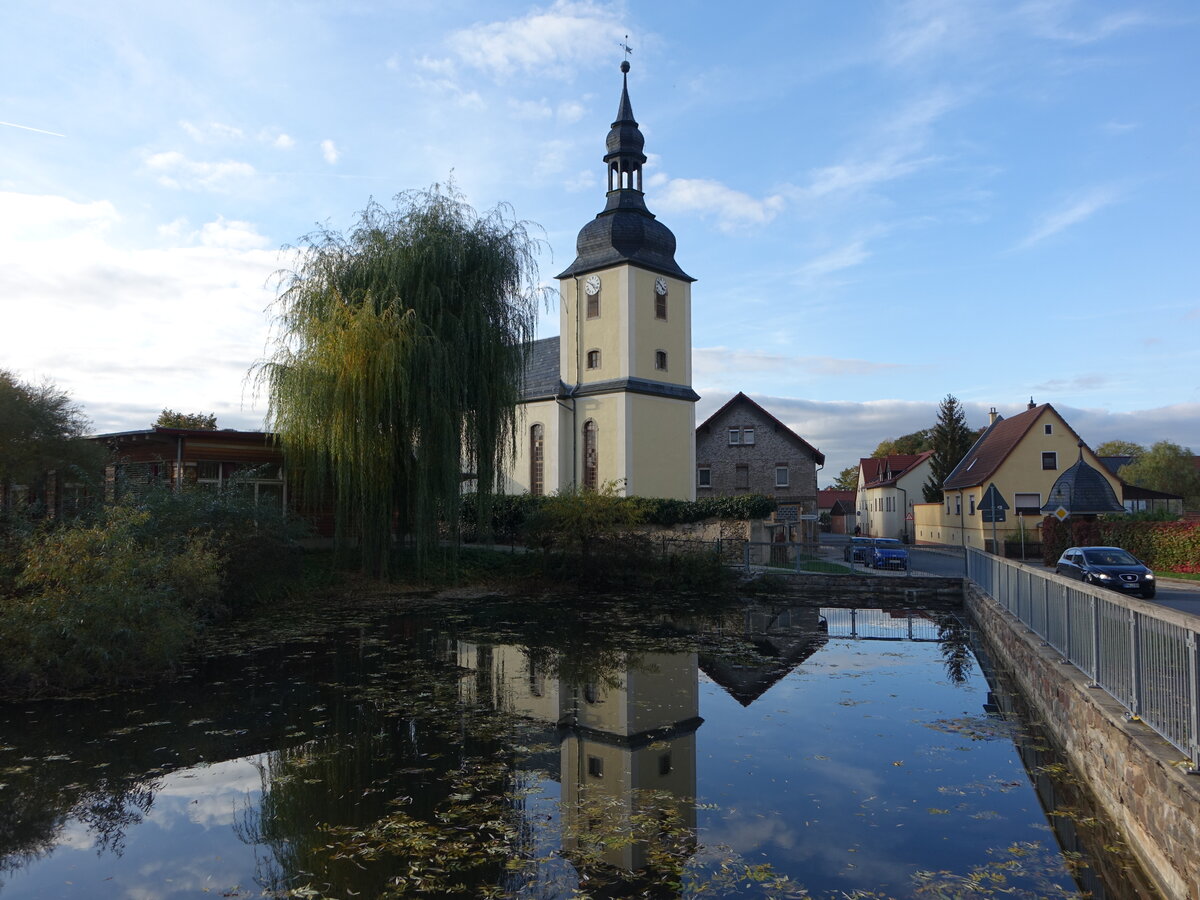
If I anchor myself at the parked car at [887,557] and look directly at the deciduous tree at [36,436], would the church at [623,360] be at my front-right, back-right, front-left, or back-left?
front-right

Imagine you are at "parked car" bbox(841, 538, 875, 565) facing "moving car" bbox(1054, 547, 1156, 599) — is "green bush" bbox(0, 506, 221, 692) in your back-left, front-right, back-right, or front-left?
front-right

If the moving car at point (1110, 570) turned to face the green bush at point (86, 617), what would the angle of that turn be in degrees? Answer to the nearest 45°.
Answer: approximately 90° to its right

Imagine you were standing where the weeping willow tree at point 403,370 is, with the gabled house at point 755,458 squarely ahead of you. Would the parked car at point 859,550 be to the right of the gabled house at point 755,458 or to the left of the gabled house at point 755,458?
right

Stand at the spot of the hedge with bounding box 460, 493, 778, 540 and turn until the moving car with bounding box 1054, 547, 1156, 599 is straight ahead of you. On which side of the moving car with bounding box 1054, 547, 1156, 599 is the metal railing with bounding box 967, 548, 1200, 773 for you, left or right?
right

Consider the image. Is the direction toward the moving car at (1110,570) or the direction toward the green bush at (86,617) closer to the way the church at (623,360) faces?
the moving car

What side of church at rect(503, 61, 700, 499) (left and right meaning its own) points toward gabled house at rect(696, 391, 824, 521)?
left

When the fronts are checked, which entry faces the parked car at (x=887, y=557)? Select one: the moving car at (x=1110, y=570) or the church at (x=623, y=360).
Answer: the church

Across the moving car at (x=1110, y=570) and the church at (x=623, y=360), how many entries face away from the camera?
0

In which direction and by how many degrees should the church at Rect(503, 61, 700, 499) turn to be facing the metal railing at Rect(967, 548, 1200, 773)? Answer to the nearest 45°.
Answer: approximately 45° to its right

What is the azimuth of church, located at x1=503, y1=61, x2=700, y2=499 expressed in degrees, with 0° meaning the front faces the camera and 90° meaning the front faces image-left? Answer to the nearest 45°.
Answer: approximately 315°

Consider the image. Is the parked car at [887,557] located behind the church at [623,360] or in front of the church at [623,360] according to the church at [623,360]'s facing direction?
in front
